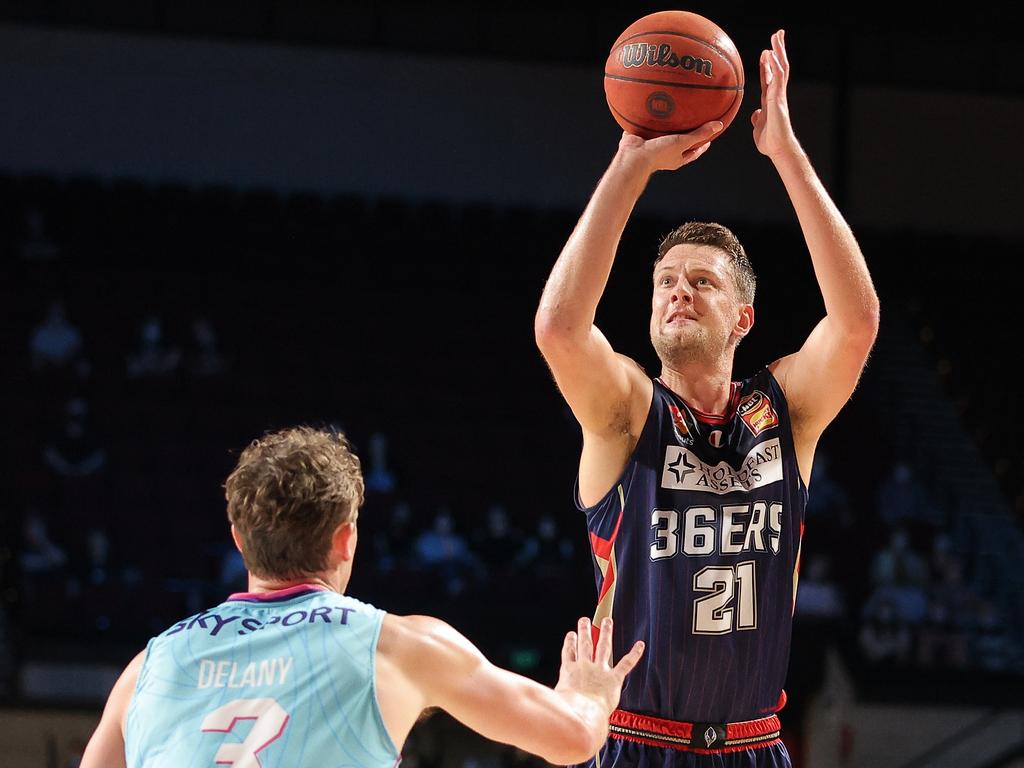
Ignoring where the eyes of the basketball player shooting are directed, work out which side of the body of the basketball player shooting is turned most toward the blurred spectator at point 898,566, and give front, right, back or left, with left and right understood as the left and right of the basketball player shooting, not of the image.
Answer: back

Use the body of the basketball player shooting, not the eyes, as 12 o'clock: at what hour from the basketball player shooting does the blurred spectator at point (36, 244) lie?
The blurred spectator is roughly at 5 o'clock from the basketball player shooting.

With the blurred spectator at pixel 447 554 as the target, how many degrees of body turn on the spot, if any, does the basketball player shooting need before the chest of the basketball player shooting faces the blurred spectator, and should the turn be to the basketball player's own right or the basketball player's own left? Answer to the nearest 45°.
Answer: approximately 180°

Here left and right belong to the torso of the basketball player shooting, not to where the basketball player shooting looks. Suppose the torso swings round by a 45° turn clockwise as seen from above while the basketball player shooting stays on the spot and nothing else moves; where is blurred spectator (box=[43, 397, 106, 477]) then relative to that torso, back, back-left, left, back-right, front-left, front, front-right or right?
right

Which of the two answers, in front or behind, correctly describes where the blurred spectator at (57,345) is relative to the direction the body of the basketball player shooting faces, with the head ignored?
behind

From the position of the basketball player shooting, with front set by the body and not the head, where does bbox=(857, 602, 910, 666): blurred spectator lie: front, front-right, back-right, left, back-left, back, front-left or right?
back

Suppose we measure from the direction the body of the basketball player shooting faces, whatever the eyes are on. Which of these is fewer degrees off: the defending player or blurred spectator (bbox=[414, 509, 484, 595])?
the defending player

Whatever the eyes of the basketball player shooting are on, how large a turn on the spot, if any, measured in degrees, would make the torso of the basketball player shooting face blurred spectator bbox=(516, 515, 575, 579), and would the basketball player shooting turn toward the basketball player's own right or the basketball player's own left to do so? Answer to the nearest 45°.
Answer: approximately 180°

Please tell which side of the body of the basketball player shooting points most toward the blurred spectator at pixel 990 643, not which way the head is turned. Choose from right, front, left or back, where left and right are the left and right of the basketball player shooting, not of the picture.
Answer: back

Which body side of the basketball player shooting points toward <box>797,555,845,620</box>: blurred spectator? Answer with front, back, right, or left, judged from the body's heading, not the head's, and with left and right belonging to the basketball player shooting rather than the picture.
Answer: back

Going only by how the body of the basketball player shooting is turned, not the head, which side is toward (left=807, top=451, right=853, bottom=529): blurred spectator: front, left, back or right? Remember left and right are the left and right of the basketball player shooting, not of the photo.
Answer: back

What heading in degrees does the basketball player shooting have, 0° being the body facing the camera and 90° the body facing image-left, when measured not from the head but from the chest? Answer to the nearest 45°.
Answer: approximately 0°
